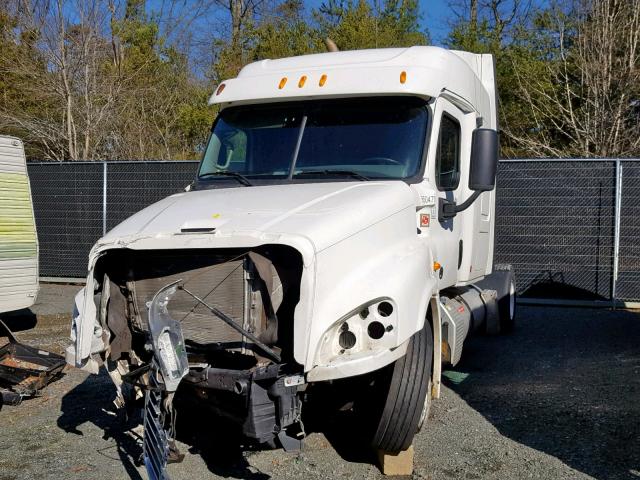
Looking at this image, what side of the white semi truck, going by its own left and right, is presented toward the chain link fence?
back

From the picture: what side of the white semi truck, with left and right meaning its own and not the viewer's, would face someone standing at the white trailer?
right

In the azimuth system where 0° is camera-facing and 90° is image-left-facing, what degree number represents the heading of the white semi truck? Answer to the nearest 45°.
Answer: approximately 45°

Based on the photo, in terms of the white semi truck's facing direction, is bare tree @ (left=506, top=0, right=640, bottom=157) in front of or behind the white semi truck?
behind
